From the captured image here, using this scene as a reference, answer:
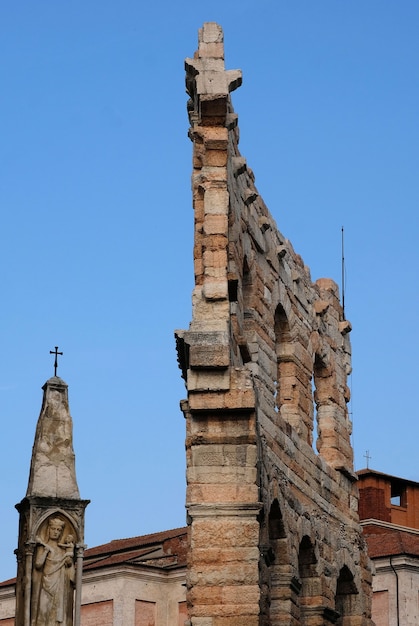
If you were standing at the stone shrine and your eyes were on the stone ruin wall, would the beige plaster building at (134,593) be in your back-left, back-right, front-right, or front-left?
front-left

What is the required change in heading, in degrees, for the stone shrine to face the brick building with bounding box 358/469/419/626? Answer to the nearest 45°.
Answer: approximately 180°

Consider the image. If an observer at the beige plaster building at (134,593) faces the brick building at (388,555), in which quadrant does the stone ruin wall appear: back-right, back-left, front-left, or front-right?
front-right

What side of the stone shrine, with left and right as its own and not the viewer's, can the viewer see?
front

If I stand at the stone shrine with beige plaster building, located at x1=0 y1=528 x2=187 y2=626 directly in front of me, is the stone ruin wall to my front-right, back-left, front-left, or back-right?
front-right

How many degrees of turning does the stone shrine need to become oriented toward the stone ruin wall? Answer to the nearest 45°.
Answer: approximately 135° to its left

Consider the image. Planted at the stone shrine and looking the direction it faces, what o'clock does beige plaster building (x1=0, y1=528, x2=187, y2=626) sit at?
The beige plaster building is roughly at 6 o'clock from the stone shrine.

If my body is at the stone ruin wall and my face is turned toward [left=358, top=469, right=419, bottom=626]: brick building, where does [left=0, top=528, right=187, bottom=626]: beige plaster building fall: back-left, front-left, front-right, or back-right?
front-left

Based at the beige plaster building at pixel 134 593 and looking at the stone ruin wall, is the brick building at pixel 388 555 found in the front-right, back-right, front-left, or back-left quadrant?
front-left
